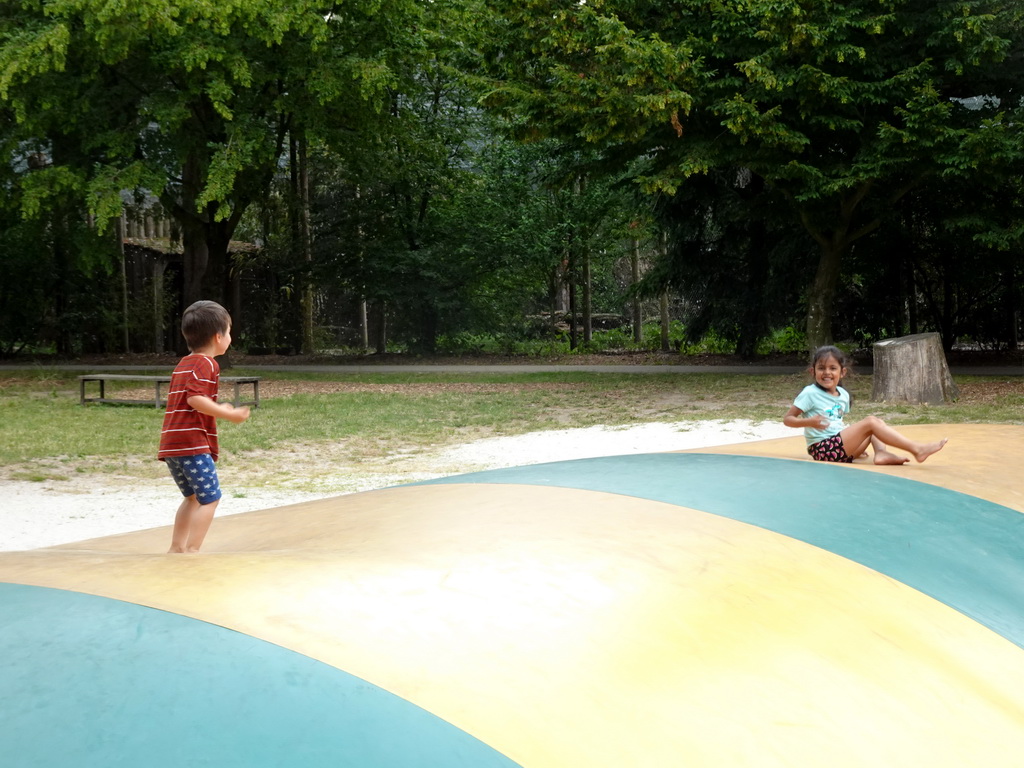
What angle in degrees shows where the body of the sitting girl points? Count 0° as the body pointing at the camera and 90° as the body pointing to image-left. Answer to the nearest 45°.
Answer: approximately 315°

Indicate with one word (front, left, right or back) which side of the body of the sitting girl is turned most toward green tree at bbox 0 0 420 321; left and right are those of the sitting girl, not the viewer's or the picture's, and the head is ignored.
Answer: back

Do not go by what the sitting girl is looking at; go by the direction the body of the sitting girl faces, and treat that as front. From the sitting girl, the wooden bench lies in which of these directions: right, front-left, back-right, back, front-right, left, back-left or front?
back

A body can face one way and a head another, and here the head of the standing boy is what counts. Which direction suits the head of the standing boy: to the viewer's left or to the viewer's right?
to the viewer's right

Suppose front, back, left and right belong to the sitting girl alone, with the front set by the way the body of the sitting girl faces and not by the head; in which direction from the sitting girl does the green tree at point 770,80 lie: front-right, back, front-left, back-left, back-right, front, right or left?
back-left

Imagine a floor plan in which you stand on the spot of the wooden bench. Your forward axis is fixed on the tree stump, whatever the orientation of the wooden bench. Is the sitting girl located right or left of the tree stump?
right
